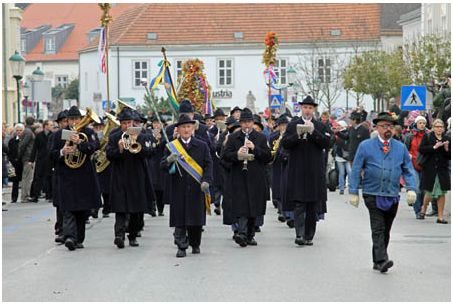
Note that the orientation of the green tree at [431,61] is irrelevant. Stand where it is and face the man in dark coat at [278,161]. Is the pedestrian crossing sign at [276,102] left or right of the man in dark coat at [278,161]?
right

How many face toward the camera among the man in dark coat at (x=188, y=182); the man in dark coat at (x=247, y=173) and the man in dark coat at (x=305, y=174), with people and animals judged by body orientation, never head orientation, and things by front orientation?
3

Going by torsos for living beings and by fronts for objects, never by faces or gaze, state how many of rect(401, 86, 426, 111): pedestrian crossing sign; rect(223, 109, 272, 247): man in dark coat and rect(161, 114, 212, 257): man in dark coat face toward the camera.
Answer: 3

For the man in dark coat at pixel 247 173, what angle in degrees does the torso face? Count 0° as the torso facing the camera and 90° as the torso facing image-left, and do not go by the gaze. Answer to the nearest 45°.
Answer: approximately 0°

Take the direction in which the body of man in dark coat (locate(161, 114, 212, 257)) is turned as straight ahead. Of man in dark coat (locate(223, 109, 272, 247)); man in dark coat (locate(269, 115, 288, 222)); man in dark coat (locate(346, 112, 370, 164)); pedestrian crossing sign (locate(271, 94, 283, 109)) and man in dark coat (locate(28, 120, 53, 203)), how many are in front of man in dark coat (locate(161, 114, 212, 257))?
0

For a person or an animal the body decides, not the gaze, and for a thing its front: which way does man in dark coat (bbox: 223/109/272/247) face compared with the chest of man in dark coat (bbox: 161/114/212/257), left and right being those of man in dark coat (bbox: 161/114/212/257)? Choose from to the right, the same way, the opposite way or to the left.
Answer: the same way

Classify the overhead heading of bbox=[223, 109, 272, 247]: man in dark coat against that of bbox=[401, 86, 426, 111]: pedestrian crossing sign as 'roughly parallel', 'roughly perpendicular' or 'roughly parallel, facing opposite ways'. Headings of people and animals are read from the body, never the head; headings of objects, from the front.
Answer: roughly parallel

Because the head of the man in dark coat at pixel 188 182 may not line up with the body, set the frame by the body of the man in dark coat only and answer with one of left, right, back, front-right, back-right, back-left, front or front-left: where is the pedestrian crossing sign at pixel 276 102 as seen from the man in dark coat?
back

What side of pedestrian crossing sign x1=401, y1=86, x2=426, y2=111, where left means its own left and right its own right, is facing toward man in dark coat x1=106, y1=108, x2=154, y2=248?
front

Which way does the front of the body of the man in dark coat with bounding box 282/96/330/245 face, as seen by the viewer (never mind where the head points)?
toward the camera

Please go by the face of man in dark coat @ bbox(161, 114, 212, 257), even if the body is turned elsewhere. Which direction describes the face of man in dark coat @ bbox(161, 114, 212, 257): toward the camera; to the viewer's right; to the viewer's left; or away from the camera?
toward the camera

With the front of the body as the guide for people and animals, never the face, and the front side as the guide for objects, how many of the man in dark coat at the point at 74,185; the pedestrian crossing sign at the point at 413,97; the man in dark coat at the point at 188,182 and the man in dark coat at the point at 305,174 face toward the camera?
4

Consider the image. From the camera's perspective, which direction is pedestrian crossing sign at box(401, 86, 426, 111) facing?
toward the camera

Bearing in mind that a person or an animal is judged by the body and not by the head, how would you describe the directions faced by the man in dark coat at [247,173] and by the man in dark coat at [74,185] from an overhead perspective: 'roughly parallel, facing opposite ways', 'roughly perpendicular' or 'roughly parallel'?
roughly parallel
